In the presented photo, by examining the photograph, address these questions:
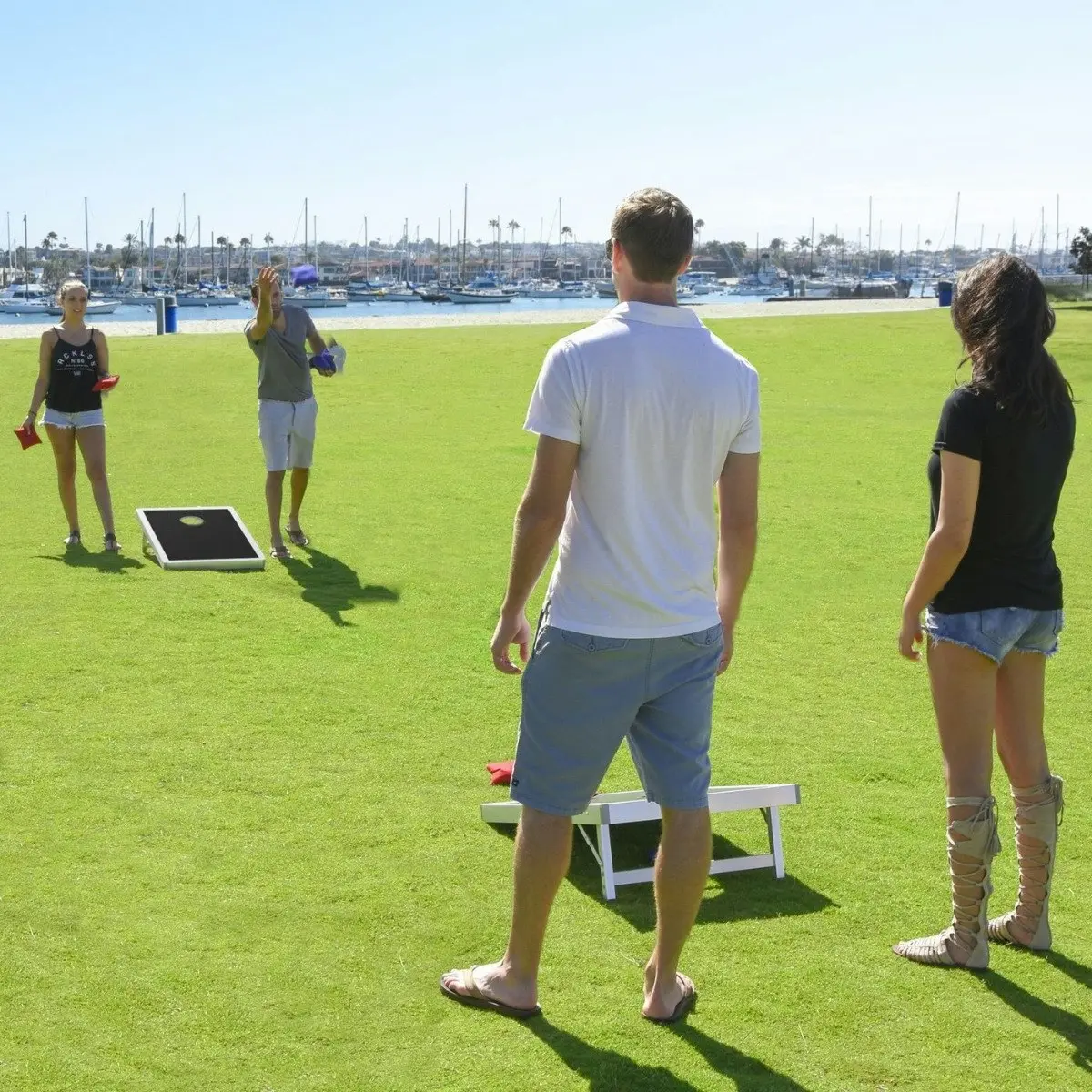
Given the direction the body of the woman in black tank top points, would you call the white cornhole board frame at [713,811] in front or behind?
in front

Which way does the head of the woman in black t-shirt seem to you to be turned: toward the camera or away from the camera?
away from the camera

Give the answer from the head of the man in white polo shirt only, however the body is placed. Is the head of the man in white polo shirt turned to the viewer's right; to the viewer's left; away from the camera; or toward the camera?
away from the camera

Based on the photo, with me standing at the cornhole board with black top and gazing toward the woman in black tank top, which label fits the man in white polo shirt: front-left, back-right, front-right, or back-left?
back-left

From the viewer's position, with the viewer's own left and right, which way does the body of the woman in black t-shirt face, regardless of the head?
facing away from the viewer and to the left of the viewer

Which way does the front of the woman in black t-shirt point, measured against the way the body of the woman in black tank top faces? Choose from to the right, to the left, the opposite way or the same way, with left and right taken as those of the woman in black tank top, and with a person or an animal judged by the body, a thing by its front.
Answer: the opposite way

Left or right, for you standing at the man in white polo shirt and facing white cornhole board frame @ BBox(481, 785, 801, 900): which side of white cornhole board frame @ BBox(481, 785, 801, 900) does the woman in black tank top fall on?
left

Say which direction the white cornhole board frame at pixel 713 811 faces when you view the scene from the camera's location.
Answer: facing away from the viewer and to the left of the viewer
